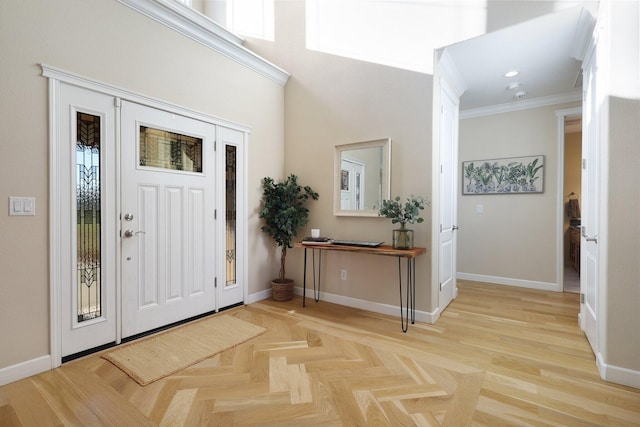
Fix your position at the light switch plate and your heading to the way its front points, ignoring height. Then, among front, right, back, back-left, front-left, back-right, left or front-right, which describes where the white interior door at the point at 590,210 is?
front-left

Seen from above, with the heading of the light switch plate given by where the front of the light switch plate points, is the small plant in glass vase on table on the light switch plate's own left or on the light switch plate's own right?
on the light switch plate's own left

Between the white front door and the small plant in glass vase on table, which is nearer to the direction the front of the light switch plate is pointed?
the small plant in glass vase on table

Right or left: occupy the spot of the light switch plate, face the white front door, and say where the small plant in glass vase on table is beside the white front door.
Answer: right

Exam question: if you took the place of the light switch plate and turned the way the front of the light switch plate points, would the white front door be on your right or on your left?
on your left

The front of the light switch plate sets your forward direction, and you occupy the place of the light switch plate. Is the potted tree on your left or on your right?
on your left

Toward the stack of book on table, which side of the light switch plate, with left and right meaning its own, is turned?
left

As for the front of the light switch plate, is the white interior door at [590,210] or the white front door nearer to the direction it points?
the white interior door

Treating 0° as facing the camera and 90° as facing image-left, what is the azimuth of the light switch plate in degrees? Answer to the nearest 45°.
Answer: approximately 0°

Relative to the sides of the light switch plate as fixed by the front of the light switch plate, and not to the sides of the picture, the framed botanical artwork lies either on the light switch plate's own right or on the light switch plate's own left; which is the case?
on the light switch plate's own left
